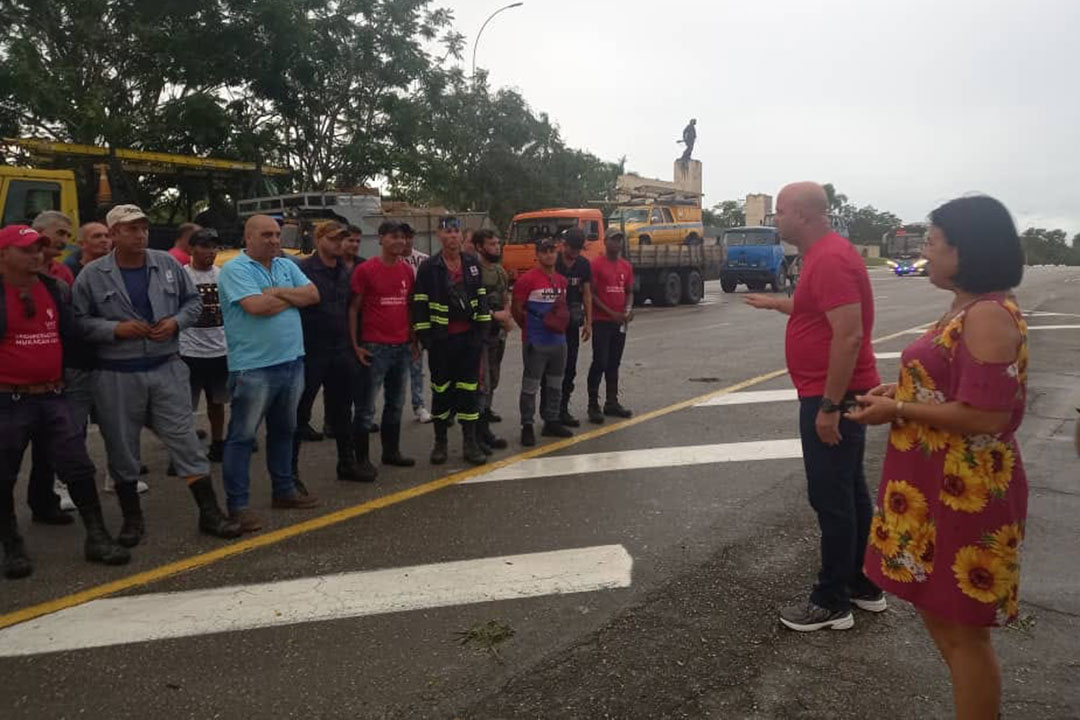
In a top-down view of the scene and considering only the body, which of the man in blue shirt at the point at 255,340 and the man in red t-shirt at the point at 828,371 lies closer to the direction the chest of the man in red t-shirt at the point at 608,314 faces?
the man in red t-shirt

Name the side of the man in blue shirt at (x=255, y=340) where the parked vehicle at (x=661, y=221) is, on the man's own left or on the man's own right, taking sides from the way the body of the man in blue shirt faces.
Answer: on the man's own left

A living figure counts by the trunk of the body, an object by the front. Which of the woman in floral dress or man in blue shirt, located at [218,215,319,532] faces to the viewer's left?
the woman in floral dress

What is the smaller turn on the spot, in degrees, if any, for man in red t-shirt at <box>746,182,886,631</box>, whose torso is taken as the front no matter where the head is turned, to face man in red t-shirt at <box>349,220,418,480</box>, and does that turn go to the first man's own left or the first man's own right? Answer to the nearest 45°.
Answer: approximately 45° to the first man's own right

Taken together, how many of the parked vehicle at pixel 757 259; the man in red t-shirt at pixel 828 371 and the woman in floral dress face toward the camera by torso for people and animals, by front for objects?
1

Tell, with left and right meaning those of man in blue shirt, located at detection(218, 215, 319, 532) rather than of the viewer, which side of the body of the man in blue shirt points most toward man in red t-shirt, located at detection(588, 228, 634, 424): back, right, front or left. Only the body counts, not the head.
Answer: left

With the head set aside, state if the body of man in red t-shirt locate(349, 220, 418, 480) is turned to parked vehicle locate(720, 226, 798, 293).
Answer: no

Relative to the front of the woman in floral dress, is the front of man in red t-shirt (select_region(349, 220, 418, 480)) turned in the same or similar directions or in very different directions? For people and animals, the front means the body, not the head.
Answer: very different directions

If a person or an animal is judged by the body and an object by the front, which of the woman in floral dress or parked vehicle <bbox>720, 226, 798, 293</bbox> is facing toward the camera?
the parked vehicle

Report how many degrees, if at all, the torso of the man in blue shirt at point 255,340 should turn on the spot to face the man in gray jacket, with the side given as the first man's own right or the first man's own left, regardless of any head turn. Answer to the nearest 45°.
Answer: approximately 135° to the first man's own right

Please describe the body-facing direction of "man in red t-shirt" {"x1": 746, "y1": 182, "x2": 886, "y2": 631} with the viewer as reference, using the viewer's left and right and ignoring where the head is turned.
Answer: facing to the left of the viewer

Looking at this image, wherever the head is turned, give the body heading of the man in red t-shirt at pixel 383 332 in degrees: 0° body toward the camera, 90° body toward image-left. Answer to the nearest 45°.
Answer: approximately 315°

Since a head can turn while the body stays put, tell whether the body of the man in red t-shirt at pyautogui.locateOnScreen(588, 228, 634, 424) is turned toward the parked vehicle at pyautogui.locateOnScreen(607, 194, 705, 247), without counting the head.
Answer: no

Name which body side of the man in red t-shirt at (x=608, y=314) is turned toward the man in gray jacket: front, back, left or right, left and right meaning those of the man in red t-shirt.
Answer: right

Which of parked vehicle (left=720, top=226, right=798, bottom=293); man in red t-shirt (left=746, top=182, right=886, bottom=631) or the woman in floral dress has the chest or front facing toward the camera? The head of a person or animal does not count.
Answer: the parked vehicle

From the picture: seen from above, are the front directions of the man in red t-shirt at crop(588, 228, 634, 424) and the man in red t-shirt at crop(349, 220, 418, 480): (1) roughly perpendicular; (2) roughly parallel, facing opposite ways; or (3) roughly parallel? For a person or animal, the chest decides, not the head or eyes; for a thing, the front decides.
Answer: roughly parallel

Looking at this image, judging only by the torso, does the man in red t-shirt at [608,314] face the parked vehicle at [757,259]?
no

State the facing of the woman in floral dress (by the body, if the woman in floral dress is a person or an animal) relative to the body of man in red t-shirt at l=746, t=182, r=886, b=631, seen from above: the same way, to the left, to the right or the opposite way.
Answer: the same way

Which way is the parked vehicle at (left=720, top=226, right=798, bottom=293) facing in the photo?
toward the camera

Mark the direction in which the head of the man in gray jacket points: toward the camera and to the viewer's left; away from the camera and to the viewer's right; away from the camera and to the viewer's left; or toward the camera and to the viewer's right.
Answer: toward the camera and to the viewer's right

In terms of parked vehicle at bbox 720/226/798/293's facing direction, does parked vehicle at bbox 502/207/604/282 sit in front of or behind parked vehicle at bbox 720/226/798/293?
in front

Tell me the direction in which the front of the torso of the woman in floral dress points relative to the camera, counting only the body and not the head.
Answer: to the viewer's left
